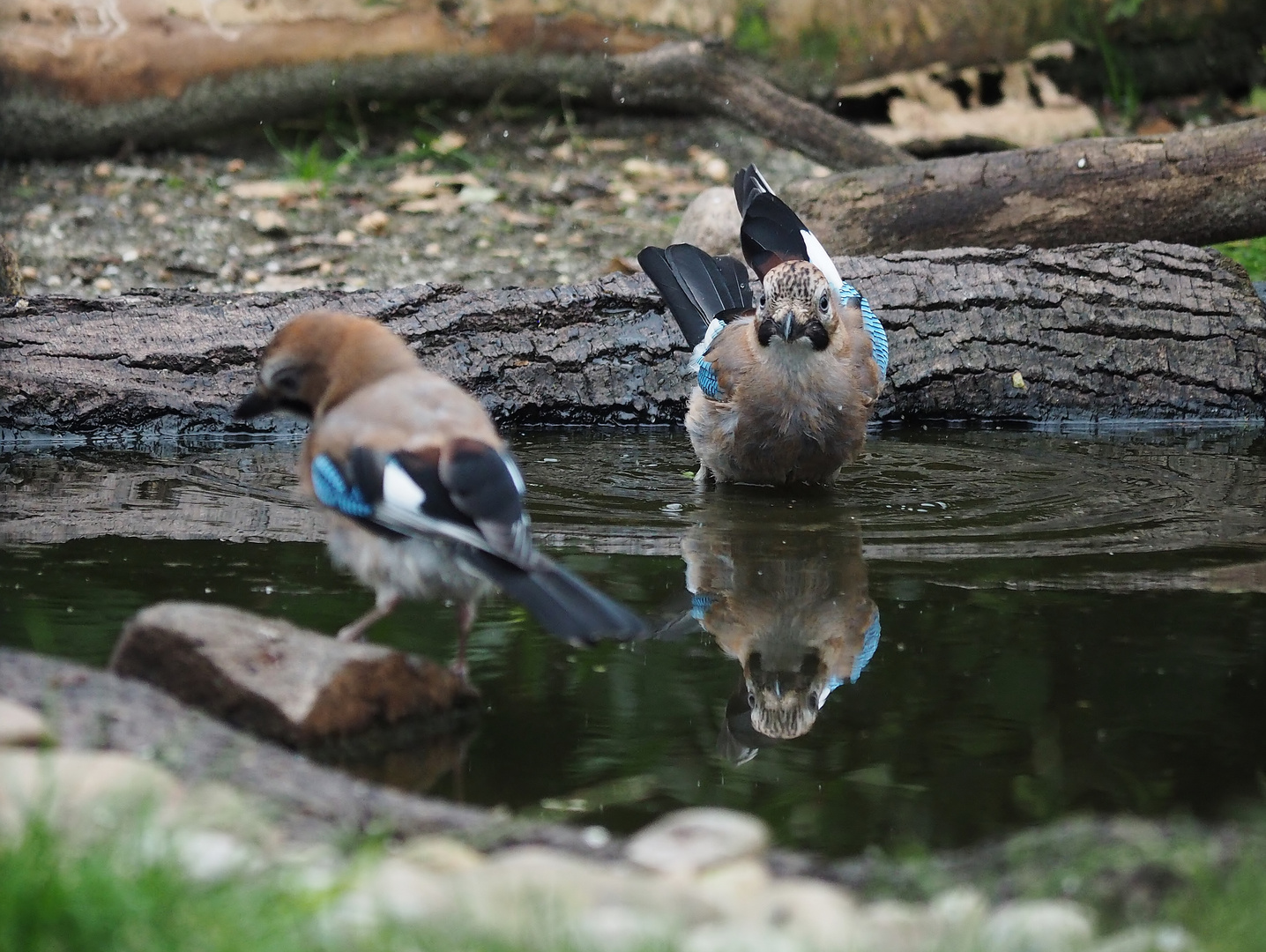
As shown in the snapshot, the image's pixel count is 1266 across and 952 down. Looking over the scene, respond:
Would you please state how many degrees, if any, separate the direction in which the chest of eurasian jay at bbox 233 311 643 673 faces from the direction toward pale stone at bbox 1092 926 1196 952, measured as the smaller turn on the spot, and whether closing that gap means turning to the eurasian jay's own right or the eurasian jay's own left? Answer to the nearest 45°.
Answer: approximately 180°

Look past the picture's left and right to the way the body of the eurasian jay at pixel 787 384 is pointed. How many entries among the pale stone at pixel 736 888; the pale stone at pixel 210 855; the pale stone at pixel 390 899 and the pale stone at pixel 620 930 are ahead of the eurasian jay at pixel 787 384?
4

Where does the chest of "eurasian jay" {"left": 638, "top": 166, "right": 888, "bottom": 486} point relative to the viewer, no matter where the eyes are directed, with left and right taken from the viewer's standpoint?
facing the viewer

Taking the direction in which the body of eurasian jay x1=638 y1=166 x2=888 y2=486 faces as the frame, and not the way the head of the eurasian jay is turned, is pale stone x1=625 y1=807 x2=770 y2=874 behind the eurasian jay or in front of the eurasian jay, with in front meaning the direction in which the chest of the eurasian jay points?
in front

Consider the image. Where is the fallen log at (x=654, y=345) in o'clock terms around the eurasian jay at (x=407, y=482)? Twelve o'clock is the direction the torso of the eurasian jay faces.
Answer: The fallen log is roughly at 2 o'clock from the eurasian jay.

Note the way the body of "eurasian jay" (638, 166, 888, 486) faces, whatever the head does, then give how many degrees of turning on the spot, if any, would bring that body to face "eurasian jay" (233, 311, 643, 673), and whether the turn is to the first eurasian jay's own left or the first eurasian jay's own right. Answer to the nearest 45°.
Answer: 0° — it already faces it

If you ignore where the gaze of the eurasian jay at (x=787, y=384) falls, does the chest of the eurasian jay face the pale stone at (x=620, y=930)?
yes

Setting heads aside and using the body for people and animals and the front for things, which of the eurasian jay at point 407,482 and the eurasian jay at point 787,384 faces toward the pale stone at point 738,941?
the eurasian jay at point 787,384

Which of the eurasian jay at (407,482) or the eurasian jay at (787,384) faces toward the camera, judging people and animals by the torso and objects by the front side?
the eurasian jay at (787,384)

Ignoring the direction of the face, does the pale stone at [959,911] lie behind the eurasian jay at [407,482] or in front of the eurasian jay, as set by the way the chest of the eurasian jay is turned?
behind

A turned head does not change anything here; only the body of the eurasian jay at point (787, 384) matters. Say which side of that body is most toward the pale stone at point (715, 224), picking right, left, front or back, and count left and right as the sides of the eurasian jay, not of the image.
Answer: back

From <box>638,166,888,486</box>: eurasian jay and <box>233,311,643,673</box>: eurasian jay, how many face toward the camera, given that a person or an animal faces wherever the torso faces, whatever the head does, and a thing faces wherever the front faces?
1

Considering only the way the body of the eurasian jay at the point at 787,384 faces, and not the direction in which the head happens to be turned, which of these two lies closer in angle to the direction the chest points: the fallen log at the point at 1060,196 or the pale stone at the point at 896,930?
the pale stone

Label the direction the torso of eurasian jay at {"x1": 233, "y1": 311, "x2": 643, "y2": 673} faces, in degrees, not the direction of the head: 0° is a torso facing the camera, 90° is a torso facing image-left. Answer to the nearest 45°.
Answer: approximately 135°
